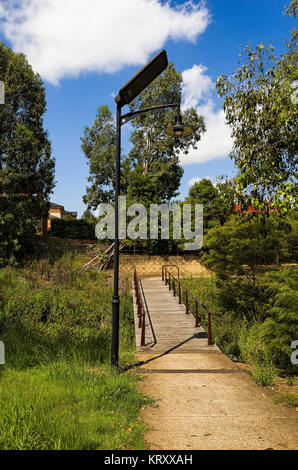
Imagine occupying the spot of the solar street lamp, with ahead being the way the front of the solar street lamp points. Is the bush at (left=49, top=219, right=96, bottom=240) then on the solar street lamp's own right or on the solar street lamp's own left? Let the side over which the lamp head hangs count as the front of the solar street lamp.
on the solar street lamp's own left

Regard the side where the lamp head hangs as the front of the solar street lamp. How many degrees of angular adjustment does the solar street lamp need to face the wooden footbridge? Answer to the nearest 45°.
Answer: approximately 90° to its left

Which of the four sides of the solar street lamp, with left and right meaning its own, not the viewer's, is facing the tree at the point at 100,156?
left

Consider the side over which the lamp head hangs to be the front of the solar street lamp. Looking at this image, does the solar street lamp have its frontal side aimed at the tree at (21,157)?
no

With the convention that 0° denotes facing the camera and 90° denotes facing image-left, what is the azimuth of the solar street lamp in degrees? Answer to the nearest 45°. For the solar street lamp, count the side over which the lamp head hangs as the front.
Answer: approximately 270°

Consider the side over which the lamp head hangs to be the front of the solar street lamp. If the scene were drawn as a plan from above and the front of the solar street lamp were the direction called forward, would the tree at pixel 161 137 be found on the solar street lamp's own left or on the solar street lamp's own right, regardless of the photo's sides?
on the solar street lamp's own left
